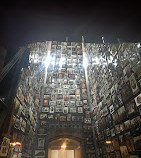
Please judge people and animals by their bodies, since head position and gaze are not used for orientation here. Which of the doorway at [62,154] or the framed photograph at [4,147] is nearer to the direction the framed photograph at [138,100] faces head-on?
the framed photograph

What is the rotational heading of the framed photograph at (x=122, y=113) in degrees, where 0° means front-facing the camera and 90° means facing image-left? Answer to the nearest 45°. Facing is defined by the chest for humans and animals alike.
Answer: approximately 45°

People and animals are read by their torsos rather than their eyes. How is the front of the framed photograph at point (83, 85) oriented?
toward the camera

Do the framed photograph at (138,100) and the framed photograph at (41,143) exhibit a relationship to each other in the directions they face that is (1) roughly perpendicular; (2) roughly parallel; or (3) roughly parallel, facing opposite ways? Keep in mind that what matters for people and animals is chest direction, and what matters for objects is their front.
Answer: roughly perpendicular

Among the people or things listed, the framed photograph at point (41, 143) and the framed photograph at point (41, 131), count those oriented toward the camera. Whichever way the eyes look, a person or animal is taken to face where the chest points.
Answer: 2

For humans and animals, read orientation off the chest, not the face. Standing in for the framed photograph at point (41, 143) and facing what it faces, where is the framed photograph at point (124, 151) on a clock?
the framed photograph at point (124, 151) is roughly at 11 o'clock from the framed photograph at point (41, 143).

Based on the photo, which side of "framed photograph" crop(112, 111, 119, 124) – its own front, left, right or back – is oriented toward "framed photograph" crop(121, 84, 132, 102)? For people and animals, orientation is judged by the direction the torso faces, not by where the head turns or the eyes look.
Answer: left

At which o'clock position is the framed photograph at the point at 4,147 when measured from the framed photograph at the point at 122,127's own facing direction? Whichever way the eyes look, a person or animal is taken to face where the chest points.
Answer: the framed photograph at the point at 4,147 is roughly at 12 o'clock from the framed photograph at the point at 122,127.

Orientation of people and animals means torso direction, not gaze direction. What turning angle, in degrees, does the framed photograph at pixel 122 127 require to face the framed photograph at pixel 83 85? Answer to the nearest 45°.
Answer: approximately 90° to its right

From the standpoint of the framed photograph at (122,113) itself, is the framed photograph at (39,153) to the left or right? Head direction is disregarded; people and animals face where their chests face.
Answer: on its right

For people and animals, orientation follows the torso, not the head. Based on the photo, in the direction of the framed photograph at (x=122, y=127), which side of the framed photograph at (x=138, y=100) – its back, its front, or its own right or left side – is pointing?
right

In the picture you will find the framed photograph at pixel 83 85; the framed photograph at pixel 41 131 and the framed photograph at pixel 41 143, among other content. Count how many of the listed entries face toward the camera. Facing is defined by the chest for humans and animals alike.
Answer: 3

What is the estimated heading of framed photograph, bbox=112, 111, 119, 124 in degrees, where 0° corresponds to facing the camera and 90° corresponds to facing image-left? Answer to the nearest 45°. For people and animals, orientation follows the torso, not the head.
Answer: approximately 45°

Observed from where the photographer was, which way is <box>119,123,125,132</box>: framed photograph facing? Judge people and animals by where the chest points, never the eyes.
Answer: facing the viewer and to the left of the viewer

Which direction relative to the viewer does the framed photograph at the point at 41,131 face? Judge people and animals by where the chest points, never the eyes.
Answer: toward the camera
